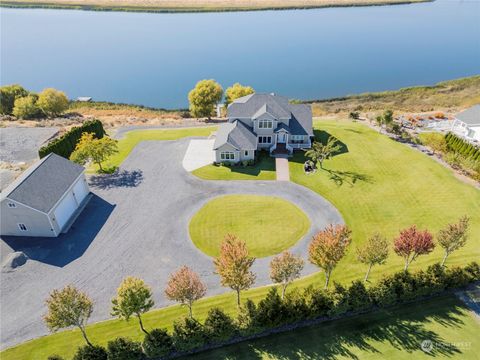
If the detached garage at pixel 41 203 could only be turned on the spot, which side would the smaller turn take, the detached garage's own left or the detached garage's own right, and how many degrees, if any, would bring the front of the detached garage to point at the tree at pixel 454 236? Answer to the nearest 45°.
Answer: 0° — it already faces it

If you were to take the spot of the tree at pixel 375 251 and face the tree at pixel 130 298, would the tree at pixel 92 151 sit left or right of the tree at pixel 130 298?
right

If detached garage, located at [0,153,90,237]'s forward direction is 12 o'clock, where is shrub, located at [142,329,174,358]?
The shrub is roughly at 1 o'clock from the detached garage.

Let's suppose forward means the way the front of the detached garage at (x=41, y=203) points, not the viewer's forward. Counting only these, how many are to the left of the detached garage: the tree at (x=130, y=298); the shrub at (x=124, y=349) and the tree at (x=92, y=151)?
1

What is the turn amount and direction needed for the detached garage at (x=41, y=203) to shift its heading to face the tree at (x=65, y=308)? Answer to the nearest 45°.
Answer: approximately 45° to its right

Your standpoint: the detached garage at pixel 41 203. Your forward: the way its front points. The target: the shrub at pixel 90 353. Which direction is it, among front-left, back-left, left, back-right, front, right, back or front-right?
front-right

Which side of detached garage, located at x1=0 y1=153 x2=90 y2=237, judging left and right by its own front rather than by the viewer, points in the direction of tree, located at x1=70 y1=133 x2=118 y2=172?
left

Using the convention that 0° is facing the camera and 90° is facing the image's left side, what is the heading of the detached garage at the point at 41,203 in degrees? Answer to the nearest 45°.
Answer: approximately 315°

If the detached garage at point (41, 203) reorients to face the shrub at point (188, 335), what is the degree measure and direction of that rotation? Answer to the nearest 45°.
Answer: approximately 45° to its right

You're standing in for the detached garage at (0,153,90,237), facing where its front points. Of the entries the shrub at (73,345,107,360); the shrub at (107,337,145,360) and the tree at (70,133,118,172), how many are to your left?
1

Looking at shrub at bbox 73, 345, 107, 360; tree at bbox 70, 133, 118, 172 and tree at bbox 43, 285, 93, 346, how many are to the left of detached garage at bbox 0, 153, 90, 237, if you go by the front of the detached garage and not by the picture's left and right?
1

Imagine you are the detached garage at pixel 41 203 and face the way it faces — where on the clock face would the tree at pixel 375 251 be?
The tree is roughly at 12 o'clock from the detached garage.
